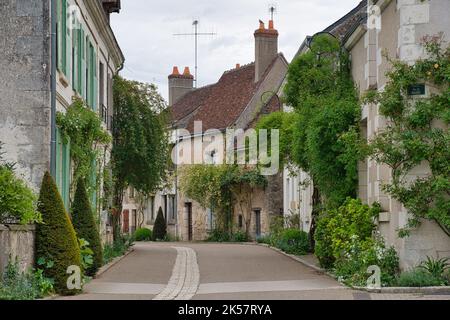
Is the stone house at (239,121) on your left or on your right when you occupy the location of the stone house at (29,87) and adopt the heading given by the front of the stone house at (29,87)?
on your left

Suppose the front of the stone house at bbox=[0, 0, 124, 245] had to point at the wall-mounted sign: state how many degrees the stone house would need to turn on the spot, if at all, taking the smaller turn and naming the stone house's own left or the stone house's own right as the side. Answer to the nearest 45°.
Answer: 0° — it already faces it

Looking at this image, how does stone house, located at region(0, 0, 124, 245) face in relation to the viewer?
to the viewer's right

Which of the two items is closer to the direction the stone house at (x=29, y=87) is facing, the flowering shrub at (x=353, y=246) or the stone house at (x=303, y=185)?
the flowering shrub

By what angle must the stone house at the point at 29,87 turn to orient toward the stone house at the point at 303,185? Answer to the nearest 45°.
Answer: approximately 45° to its left

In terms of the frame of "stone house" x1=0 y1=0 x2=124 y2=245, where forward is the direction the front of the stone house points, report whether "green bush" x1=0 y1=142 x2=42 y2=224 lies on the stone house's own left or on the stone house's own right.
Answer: on the stone house's own right
